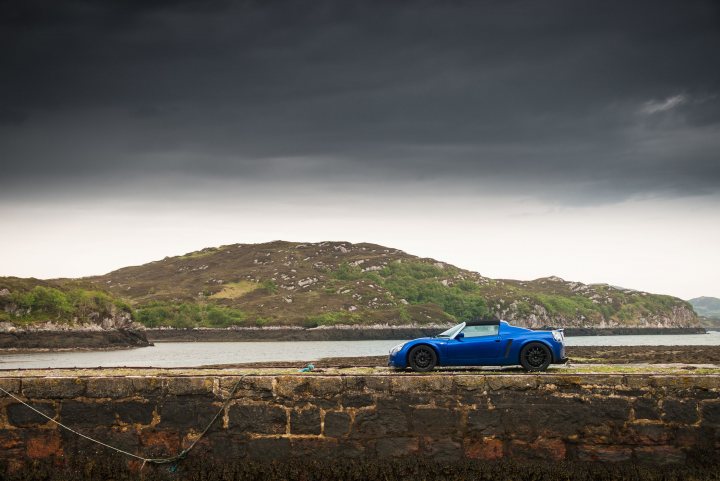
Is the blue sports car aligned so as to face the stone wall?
no

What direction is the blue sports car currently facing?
to the viewer's left
